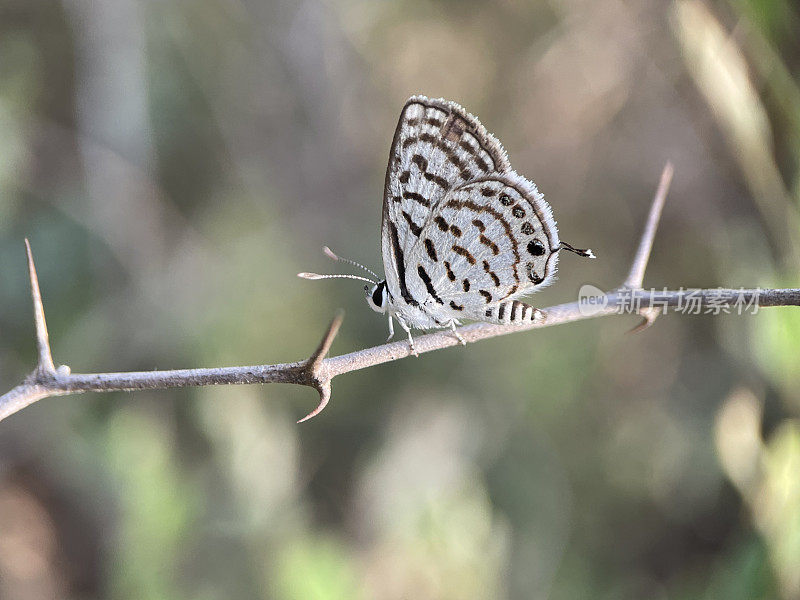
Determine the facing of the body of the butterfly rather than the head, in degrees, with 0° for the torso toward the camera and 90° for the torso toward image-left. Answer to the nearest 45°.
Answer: approximately 90°
